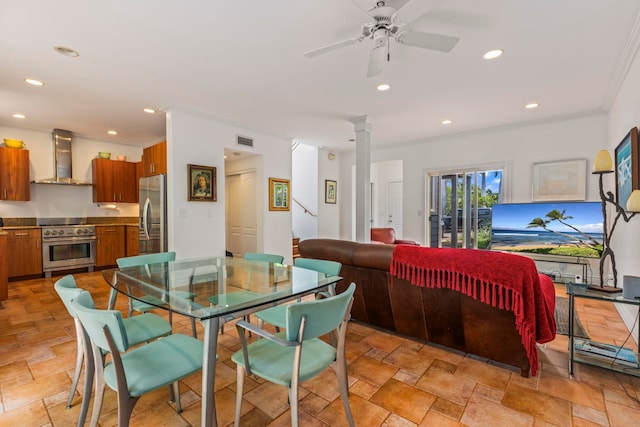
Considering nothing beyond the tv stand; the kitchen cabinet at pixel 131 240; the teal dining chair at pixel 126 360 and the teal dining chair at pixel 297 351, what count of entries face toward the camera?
2

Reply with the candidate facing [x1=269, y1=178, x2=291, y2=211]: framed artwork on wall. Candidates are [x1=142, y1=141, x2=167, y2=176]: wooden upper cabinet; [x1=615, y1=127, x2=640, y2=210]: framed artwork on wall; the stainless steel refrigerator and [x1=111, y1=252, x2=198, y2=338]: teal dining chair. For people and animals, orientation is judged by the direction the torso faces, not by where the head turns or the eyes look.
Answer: [x1=615, y1=127, x2=640, y2=210]: framed artwork on wall

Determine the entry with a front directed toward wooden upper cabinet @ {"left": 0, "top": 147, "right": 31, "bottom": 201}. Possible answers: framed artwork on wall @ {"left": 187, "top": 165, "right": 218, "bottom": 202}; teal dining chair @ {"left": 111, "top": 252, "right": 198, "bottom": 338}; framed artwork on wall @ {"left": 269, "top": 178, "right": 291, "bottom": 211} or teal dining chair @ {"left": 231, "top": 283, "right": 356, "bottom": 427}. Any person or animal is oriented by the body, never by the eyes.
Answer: teal dining chair @ {"left": 231, "top": 283, "right": 356, "bottom": 427}

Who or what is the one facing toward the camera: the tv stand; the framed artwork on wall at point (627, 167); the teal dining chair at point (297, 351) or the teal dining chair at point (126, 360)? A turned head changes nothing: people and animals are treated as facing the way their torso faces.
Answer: the tv stand

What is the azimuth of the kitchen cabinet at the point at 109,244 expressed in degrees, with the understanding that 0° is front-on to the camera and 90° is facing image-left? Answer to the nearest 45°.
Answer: approximately 0°

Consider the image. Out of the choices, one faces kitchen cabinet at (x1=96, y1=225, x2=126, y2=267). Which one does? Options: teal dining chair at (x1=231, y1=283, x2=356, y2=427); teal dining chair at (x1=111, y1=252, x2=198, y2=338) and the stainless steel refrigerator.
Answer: teal dining chair at (x1=231, y1=283, x2=356, y2=427)

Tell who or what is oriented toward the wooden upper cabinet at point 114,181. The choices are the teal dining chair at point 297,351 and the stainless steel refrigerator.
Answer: the teal dining chair

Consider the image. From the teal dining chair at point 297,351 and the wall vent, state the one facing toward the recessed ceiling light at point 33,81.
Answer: the teal dining chair

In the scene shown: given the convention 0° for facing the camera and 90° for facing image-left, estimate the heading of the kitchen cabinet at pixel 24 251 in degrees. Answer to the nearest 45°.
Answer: approximately 0°
